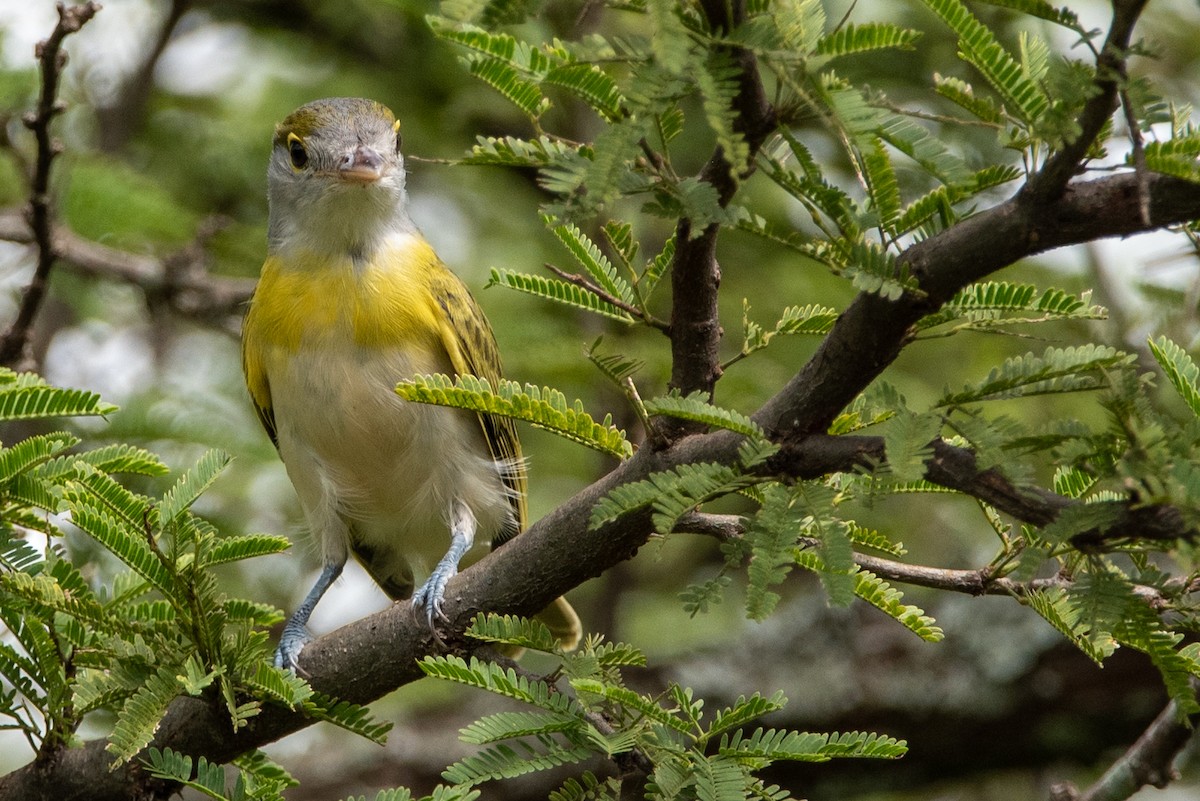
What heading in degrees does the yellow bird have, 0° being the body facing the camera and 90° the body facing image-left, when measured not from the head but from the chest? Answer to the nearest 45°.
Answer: approximately 0°

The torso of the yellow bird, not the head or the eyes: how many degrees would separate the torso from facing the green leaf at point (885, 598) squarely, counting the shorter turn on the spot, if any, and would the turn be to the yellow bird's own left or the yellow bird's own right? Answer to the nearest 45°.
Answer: approximately 45° to the yellow bird's own left

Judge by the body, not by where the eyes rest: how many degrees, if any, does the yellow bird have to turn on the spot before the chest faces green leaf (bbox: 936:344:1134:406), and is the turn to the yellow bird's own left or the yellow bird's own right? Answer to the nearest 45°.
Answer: approximately 45° to the yellow bird's own left

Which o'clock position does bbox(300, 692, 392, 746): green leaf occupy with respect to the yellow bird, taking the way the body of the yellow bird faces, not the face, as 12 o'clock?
The green leaf is roughly at 12 o'clock from the yellow bird.
